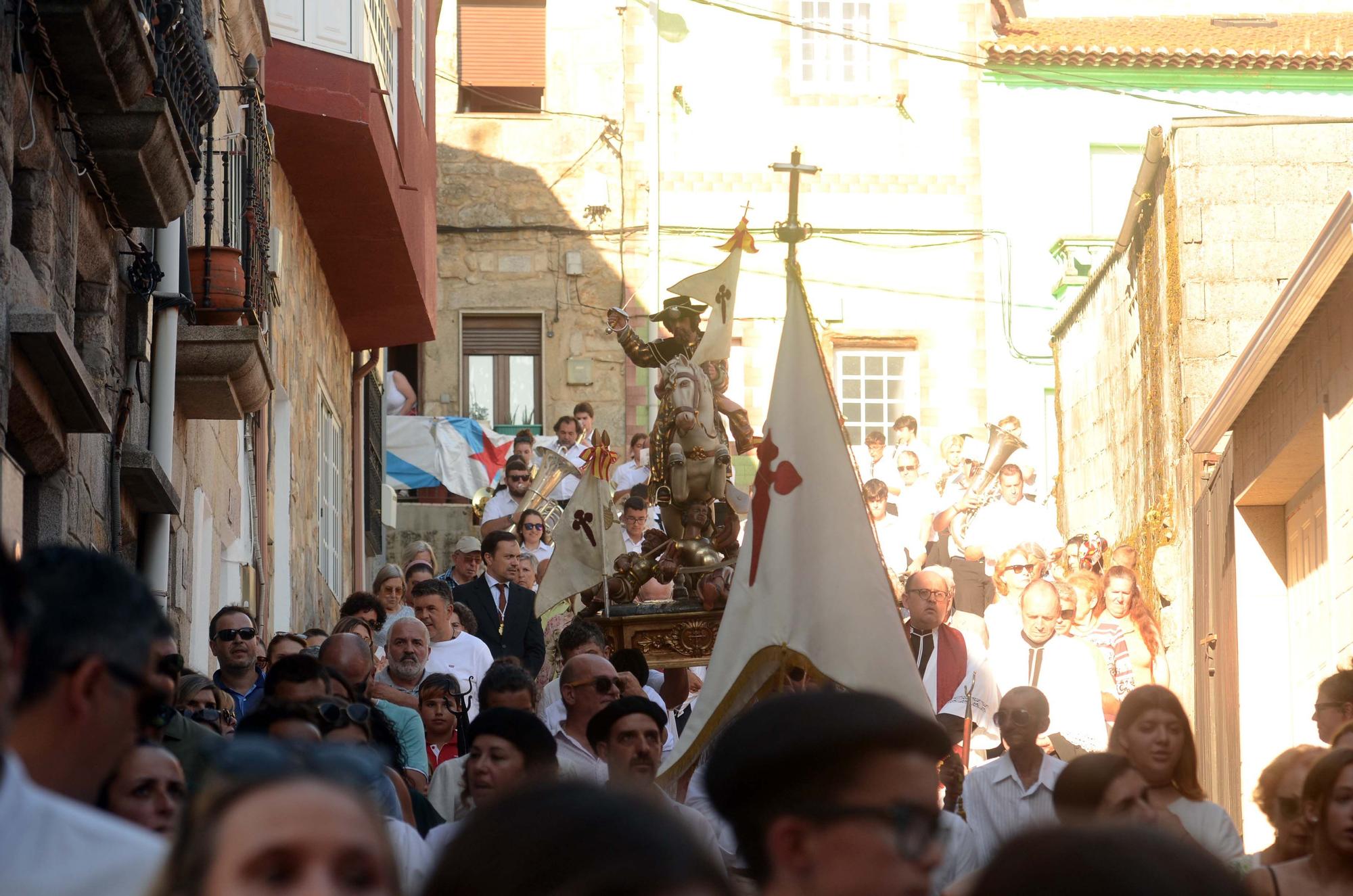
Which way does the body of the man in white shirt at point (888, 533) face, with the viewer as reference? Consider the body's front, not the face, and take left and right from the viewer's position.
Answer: facing the viewer

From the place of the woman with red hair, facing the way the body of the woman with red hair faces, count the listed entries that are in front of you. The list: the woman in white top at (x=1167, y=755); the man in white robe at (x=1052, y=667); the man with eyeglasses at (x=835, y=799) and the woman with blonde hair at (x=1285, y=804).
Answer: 4

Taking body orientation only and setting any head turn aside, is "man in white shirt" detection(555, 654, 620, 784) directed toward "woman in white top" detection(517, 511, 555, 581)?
no

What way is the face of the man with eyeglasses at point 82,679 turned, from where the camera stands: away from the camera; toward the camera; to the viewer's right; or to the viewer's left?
to the viewer's right

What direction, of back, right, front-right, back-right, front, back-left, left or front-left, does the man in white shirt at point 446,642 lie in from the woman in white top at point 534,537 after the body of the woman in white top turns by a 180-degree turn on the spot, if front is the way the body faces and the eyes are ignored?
back

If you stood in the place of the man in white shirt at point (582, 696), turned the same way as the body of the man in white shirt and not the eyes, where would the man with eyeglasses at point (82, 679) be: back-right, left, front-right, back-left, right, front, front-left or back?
front-right

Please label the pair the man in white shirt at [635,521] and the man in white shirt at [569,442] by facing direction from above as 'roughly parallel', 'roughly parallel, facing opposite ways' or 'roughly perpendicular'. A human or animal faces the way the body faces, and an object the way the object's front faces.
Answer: roughly parallel

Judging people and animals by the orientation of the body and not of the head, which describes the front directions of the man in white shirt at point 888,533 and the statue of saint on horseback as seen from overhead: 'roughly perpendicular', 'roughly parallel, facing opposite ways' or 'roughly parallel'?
roughly parallel

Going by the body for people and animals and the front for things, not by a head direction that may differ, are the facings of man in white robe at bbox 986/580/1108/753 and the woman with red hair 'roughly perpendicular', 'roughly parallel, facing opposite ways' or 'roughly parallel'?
roughly parallel

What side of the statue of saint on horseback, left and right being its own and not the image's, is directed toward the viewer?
front

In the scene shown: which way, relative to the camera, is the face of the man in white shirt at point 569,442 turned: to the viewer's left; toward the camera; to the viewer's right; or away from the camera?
toward the camera

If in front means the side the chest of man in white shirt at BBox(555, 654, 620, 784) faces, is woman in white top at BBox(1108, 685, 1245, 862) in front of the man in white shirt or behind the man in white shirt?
in front

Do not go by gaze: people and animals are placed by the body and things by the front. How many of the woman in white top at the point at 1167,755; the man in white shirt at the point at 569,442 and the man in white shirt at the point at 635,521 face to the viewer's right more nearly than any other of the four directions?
0

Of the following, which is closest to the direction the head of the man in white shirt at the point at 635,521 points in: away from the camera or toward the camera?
toward the camera
